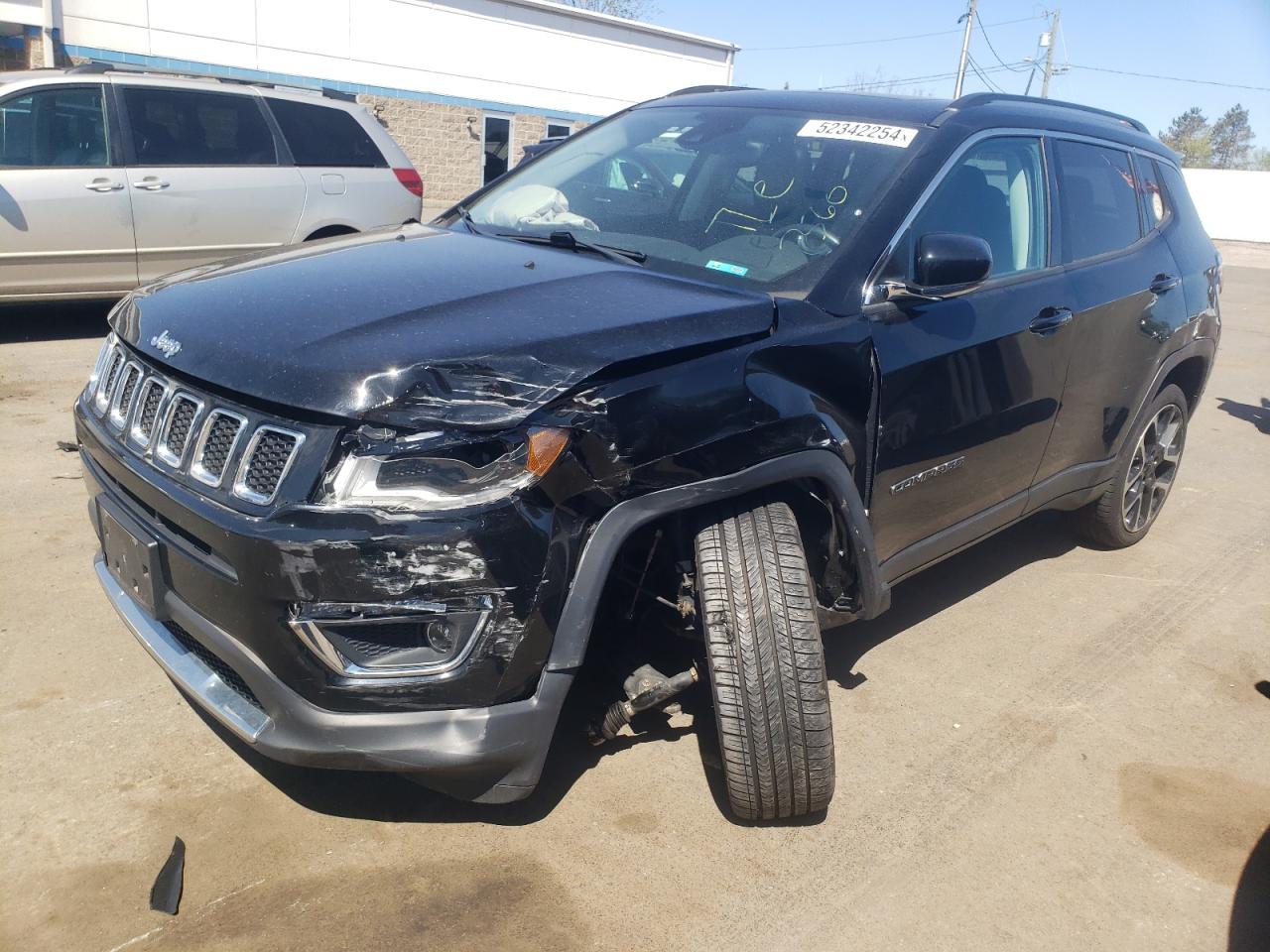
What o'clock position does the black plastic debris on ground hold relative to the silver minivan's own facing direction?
The black plastic debris on ground is roughly at 9 o'clock from the silver minivan.

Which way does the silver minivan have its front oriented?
to the viewer's left

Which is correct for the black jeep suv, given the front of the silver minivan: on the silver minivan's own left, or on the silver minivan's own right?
on the silver minivan's own left

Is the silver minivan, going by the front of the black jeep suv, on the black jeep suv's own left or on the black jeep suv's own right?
on the black jeep suv's own right

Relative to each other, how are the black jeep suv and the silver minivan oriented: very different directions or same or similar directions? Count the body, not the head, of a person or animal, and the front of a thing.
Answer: same or similar directions

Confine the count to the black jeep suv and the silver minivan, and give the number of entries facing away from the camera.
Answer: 0

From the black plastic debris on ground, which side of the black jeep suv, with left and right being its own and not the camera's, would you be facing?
front
